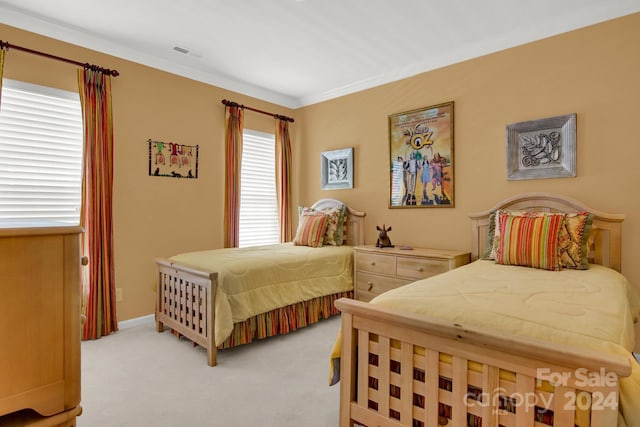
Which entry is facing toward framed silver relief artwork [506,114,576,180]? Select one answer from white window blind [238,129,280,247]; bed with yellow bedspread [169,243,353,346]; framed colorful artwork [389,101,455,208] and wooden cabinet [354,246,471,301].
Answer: the white window blind

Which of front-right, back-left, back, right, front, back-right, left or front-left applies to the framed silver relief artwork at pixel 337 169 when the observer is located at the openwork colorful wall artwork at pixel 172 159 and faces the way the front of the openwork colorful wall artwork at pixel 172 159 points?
front-left

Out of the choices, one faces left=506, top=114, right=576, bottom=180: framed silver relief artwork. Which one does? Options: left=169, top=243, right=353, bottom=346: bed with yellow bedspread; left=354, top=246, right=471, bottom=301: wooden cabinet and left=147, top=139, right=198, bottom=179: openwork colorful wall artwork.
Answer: the openwork colorful wall artwork

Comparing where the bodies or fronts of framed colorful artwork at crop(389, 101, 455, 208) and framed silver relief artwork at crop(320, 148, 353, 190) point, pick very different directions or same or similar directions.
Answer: same or similar directions

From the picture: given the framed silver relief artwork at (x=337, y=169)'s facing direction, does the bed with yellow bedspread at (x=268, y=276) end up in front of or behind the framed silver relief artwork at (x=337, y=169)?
in front

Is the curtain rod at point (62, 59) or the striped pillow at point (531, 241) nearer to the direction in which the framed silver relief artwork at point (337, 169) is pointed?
the curtain rod

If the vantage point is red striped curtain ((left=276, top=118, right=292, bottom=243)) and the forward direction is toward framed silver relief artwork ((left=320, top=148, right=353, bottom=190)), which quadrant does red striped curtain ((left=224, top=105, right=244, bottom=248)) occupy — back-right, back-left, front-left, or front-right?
back-right

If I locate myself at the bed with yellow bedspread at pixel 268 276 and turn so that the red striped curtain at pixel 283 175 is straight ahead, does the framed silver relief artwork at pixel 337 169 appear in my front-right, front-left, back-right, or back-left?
front-right

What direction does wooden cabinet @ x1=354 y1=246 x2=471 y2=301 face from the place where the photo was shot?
facing the viewer and to the left of the viewer

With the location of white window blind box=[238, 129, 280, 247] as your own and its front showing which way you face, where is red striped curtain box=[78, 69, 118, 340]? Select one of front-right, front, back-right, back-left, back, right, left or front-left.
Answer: right

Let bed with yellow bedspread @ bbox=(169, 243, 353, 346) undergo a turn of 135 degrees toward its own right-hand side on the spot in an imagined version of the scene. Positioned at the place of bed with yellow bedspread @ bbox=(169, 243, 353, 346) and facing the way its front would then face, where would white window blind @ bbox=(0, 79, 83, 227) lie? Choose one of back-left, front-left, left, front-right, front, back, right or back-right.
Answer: left

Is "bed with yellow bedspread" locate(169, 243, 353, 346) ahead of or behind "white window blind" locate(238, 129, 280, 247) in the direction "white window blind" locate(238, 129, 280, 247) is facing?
ahead

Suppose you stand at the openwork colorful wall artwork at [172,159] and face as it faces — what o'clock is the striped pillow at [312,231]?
The striped pillow is roughly at 11 o'clock from the openwork colorful wall artwork.

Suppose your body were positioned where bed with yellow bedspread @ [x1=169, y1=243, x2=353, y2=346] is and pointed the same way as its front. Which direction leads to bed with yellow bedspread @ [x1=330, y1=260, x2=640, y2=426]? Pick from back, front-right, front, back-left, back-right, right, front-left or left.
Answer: left

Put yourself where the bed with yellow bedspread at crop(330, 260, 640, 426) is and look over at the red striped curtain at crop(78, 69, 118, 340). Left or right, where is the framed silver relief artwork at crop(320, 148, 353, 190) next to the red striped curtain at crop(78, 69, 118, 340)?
right

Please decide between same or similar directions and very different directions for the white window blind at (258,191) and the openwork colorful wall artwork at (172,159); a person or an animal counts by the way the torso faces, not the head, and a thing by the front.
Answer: same or similar directions

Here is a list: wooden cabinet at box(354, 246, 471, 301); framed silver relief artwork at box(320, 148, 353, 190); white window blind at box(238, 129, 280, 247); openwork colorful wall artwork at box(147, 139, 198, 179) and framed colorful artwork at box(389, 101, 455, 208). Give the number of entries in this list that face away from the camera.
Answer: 0

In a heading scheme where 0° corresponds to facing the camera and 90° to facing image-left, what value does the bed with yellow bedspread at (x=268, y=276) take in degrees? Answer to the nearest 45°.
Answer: approximately 45°
